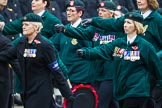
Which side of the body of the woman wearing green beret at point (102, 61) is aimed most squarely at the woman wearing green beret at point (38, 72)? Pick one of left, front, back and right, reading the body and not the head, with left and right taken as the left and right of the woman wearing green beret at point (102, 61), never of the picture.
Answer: front

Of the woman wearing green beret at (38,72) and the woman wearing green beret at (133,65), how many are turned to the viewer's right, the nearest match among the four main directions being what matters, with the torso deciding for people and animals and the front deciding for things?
0

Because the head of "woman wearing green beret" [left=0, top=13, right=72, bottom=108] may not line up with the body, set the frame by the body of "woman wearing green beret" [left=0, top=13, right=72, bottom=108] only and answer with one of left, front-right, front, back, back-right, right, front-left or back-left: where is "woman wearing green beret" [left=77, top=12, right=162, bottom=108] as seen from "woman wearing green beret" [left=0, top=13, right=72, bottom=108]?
back-left

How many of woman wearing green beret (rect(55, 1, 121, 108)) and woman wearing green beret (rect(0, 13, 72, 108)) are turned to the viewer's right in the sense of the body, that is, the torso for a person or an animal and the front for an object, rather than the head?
0

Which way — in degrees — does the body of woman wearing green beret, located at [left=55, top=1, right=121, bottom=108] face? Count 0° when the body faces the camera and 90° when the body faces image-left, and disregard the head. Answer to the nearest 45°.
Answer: approximately 45°

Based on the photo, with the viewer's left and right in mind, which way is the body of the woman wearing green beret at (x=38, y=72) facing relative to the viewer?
facing the viewer and to the left of the viewer

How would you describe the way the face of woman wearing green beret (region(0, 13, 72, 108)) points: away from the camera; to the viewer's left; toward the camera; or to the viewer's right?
to the viewer's left

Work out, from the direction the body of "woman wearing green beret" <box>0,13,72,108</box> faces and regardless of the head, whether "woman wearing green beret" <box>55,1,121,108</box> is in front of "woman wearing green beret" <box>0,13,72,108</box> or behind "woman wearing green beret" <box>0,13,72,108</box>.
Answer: behind

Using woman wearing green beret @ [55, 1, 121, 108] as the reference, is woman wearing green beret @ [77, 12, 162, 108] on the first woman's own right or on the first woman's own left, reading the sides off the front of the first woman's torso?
on the first woman's own left

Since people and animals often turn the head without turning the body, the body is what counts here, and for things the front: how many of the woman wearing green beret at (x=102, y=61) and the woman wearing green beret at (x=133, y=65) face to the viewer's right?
0
